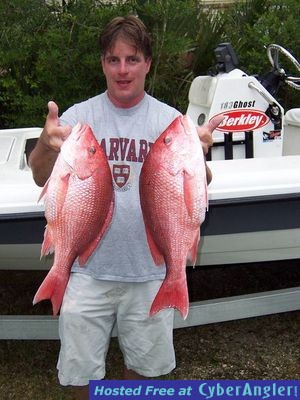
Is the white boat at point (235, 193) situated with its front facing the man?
no

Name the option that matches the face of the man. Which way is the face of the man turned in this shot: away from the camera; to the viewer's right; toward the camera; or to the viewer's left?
toward the camera

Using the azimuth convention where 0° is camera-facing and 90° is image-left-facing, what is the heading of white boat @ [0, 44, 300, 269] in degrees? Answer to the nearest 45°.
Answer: approximately 90°

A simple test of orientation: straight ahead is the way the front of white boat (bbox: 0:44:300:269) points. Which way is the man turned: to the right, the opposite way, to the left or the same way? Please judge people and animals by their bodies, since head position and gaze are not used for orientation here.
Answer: to the left

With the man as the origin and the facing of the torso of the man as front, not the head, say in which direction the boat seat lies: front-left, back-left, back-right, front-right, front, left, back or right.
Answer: back-left

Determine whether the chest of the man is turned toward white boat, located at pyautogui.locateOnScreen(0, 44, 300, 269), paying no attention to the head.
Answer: no

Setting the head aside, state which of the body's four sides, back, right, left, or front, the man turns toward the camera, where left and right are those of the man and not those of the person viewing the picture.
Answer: front

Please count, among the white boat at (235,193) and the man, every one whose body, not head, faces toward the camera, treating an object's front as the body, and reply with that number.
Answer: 1
